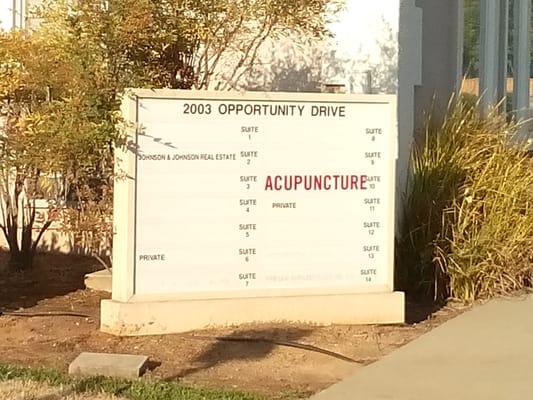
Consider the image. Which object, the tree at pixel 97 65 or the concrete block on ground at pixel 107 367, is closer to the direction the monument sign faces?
the concrete block on ground

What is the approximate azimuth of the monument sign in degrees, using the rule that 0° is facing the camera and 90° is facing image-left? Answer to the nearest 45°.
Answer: approximately 0°

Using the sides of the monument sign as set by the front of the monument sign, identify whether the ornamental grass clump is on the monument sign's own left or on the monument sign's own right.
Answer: on the monument sign's own left

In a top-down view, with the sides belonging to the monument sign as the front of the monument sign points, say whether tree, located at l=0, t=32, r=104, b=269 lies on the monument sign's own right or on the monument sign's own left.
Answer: on the monument sign's own right

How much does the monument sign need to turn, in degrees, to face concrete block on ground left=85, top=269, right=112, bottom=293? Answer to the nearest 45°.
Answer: approximately 135° to its right

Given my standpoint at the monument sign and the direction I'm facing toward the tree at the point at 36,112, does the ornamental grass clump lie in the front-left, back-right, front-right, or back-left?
back-right
